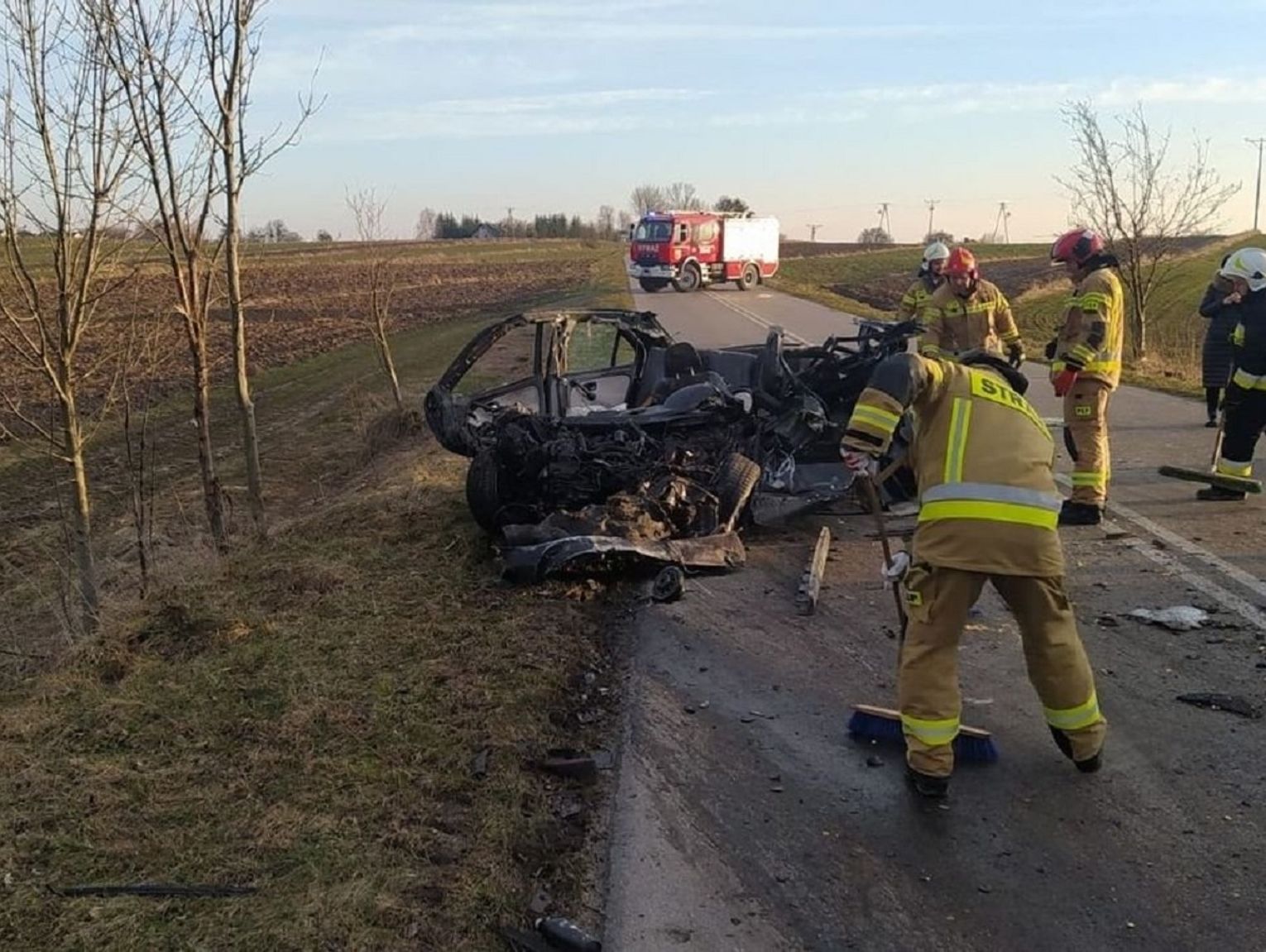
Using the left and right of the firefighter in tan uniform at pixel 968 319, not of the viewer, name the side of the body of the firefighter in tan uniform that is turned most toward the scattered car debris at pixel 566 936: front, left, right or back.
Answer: front

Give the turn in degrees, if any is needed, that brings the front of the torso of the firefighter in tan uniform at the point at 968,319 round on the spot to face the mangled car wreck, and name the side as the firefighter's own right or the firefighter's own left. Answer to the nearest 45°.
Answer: approximately 45° to the firefighter's own right

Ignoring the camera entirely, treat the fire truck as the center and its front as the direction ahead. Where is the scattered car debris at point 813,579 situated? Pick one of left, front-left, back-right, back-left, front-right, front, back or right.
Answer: front-left

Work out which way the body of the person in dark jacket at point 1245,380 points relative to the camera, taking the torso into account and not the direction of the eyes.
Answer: to the viewer's left

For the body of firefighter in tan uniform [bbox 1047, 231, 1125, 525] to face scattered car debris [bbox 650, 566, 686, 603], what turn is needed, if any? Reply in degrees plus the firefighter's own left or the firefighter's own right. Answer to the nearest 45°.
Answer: approximately 45° to the firefighter's own left

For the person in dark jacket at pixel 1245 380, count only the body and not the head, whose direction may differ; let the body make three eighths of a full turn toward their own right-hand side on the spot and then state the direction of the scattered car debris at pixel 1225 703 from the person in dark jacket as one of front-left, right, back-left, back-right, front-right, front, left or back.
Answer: back-right

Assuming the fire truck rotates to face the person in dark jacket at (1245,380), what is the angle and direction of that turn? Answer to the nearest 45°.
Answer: approximately 45° to its left

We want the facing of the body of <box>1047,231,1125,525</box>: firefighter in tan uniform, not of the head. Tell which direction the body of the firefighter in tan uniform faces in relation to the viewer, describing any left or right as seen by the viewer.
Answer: facing to the left of the viewer

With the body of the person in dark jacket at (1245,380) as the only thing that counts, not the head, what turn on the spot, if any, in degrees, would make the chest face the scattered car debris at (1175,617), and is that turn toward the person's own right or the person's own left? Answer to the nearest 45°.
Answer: approximately 90° to the person's own left

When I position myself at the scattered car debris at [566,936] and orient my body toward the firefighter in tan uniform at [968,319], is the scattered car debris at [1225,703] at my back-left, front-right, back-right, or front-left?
front-right

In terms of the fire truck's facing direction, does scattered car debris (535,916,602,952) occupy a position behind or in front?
in front

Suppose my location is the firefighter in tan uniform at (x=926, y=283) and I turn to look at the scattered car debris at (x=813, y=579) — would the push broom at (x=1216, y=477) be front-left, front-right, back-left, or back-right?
front-left

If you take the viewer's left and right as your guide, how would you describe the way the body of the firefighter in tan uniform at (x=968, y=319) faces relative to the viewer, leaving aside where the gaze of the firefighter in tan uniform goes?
facing the viewer
